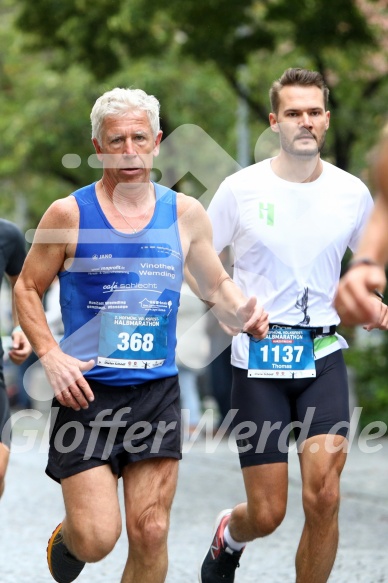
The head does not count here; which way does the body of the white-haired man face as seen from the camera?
toward the camera

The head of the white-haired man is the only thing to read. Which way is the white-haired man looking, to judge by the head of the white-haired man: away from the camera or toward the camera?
toward the camera

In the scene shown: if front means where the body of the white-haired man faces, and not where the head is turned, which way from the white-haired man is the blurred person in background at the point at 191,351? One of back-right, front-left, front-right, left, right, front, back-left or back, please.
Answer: back

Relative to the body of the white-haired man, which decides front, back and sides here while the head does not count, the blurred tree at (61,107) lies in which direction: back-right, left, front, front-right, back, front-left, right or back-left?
back

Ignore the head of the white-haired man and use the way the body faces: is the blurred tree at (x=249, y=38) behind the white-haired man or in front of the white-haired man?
behind
